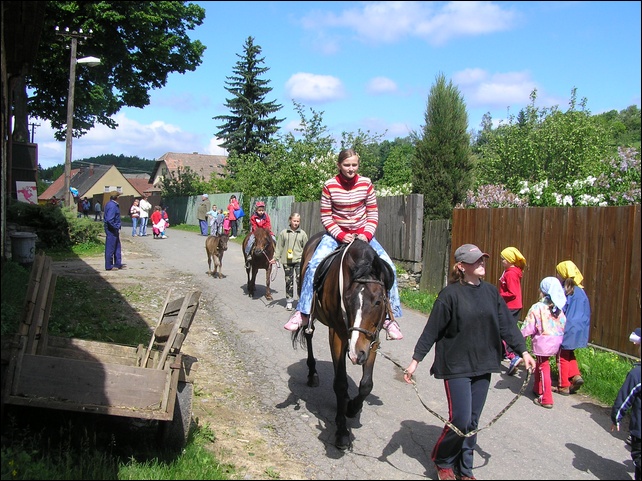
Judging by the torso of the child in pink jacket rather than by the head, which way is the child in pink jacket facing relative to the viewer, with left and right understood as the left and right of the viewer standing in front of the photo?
facing away from the viewer and to the left of the viewer

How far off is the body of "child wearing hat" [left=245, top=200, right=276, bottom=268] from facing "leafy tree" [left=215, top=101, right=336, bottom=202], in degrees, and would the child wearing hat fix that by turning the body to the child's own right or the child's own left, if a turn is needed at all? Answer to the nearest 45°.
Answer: approximately 180°

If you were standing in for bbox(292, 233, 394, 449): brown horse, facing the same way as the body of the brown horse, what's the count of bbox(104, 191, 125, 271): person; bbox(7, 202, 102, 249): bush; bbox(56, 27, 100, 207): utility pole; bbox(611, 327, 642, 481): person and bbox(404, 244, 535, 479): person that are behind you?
3

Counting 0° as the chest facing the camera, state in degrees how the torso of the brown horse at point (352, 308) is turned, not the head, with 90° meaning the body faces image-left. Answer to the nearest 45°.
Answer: approximately 315°

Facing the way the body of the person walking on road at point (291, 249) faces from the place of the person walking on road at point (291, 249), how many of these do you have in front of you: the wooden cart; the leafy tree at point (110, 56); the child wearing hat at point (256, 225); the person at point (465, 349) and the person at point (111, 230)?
2

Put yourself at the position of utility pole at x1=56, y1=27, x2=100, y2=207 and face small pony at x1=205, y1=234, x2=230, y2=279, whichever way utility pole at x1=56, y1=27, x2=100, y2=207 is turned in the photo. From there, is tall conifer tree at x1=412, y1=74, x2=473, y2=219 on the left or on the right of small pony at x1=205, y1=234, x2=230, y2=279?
left

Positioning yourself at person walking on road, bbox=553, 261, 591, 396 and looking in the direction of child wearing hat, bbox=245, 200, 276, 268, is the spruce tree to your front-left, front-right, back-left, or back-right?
front-right

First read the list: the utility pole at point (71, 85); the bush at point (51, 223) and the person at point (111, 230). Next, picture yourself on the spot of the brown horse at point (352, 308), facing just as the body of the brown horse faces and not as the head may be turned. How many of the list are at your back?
3

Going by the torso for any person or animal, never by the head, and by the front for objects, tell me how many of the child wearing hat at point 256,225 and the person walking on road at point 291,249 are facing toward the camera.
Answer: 2

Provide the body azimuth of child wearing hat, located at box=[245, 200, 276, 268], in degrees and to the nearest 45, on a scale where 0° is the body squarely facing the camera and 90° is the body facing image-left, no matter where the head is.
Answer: approximately 0°

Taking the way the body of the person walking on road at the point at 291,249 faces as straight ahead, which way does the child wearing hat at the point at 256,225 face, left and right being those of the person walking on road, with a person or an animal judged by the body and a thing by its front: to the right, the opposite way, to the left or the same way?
the same way

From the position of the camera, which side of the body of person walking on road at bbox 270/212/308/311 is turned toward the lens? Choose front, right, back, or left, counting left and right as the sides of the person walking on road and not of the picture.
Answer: front

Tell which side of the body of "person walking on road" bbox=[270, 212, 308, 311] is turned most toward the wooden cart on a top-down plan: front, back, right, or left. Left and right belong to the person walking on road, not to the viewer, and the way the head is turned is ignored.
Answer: front

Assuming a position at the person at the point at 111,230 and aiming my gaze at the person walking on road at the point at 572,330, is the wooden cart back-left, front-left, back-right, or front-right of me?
front-right

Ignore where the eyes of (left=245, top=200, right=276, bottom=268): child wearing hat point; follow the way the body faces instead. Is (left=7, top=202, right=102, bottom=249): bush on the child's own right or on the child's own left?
on the child's own right
